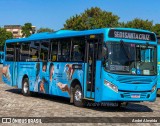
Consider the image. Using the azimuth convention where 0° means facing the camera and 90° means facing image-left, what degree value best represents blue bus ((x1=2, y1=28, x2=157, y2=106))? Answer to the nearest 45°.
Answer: approximately 315°
